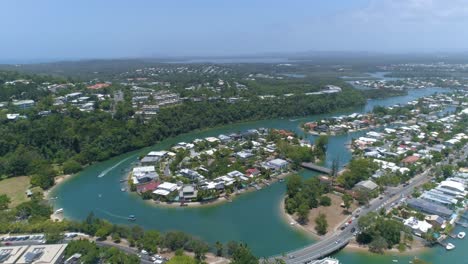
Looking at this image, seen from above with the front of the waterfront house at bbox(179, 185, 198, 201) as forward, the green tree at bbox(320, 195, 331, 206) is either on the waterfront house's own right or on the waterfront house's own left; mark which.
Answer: on the waterfront house's own left

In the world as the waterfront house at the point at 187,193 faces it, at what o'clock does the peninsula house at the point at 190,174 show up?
the peninsula house at the point at 190,174 is roughly at 6 o'clock from the waterfront house at the point at 187,193.

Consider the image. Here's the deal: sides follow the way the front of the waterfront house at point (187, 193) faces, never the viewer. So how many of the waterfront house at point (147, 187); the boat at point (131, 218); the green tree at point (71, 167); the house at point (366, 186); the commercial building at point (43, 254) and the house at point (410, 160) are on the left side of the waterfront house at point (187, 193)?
2

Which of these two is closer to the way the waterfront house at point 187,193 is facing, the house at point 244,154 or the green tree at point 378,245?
the green tree

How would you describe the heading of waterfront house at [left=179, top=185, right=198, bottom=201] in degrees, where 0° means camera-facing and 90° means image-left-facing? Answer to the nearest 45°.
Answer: approximately 0°

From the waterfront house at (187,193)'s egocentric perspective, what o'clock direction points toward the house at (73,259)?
The house is roughly at 1 o'clock from the waterfront house.

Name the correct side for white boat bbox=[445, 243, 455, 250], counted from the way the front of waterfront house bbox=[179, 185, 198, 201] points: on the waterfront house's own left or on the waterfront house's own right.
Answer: on the waterfront house's own left

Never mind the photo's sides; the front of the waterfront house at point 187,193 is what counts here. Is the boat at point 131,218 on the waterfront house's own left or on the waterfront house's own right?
on the waterfront house's own right

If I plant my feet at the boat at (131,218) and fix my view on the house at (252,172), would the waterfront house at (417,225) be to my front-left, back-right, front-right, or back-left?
front-right

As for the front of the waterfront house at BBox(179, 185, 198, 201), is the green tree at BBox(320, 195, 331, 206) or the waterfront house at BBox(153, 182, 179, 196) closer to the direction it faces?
the green tree

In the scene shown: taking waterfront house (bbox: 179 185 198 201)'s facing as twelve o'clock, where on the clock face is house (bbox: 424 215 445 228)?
The house is roughly at 10 o'clock from the waterfront house.

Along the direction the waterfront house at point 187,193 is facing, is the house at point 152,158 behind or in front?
behind

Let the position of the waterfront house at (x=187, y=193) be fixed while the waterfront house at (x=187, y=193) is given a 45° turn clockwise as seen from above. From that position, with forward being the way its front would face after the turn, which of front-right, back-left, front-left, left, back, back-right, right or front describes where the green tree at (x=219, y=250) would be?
front-left

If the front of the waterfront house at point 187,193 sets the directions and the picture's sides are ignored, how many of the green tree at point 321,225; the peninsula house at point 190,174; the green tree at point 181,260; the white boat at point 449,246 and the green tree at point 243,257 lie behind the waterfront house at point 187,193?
1

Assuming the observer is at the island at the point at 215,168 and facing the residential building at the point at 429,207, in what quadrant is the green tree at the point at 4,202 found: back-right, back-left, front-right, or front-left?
back-right

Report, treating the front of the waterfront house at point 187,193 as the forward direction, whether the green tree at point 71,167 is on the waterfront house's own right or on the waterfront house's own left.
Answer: on the waterfront house's own right

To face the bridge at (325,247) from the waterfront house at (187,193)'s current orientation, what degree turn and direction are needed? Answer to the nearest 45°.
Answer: approximately 45° to its left

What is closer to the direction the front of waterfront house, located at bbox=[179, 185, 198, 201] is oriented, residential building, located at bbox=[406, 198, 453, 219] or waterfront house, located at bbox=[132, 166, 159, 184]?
the residential building
